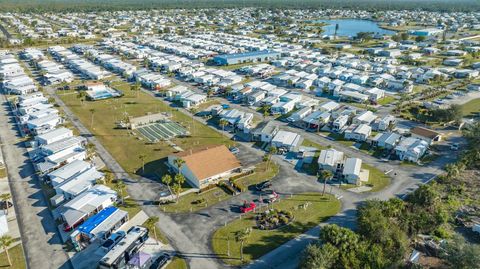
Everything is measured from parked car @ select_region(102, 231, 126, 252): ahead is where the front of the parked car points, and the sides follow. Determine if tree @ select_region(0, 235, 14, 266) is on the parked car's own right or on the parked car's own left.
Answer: on the parked car's own left

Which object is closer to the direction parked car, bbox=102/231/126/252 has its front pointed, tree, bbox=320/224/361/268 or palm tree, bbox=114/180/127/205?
the palm tree

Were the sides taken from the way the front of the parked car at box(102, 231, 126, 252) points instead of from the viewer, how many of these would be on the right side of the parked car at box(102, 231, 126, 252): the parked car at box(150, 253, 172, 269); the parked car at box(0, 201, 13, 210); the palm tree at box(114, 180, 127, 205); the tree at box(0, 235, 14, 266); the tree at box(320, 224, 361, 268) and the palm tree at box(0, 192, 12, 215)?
2

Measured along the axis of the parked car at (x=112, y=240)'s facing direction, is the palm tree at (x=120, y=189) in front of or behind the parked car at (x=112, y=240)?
in front

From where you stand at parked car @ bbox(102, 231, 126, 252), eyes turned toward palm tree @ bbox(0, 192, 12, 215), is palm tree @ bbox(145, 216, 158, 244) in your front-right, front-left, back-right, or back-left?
back-right

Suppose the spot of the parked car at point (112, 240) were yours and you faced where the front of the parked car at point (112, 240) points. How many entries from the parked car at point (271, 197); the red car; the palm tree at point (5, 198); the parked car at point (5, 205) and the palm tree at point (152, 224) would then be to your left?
2

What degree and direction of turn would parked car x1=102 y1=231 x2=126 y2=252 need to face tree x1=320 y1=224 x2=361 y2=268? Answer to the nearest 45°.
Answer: approximately 90° to its right

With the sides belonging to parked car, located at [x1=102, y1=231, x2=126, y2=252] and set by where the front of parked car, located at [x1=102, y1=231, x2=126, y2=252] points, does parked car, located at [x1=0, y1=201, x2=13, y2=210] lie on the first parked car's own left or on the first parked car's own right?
on the first parked car's own left
